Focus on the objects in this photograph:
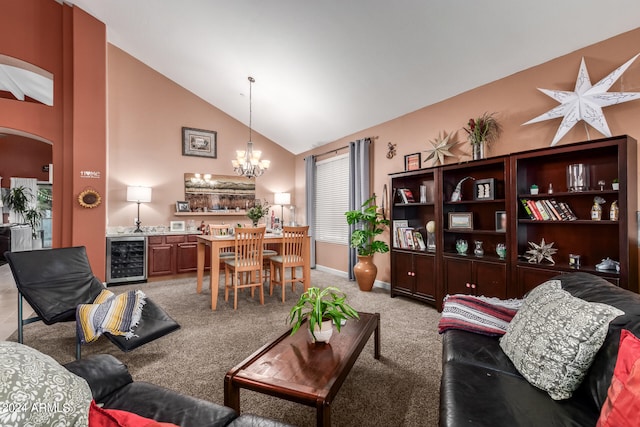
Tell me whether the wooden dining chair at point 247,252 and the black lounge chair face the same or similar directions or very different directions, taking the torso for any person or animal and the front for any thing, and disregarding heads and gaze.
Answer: very different directions

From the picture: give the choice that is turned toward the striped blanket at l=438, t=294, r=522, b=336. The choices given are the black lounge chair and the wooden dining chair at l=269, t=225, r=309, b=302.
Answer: the black lounge chair

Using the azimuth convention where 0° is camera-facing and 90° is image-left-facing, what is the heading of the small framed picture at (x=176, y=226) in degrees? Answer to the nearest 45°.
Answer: approximately 0°

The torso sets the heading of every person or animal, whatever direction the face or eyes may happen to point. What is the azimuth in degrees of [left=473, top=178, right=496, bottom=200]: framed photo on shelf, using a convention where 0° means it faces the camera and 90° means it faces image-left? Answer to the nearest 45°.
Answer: approximately 45°

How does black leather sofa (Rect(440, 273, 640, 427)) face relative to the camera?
to the viewer's left

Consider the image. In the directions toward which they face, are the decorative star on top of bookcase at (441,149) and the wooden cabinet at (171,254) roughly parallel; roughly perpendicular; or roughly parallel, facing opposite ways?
roughly perpendicular

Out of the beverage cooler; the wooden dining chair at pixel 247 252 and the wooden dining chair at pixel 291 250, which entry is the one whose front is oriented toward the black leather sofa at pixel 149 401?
the beverage cooler

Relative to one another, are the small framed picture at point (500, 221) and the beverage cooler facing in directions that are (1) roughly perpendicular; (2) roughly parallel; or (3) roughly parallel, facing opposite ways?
roughly perpendicular
